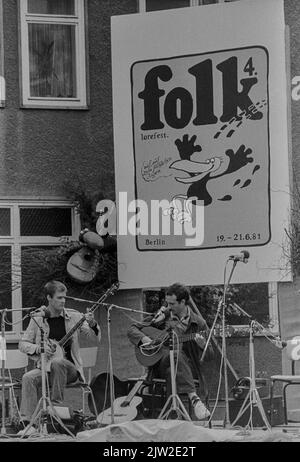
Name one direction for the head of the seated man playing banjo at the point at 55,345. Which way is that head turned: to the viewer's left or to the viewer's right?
to the viewer's right

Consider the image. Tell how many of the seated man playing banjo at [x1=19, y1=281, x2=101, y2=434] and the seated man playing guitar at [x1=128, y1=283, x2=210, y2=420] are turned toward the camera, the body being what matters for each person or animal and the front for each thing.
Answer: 2

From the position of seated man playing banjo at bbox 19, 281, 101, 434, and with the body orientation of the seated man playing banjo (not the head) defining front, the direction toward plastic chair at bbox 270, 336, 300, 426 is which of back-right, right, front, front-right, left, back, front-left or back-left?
left

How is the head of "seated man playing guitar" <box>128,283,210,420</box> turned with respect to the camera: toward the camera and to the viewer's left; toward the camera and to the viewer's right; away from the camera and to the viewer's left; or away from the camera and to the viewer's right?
toward the camera and to the viewer's left

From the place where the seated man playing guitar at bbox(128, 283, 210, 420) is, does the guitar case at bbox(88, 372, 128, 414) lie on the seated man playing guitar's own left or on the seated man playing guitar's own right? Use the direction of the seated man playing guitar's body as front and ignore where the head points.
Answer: on the seated man playing guitar's own right

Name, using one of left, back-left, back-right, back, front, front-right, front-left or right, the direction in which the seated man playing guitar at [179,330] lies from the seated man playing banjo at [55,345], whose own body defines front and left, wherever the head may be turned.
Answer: left
